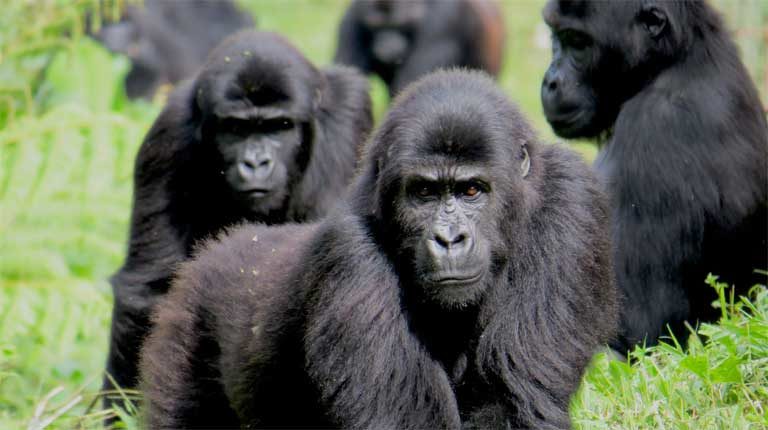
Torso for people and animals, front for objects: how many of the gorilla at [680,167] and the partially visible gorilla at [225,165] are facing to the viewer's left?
1

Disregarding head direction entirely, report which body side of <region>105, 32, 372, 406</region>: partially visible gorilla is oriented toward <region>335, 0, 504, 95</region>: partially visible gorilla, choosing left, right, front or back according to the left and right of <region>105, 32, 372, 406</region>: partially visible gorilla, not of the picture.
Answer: back

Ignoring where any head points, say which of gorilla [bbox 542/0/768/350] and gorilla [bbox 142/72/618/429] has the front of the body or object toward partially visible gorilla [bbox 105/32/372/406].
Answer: gorilla [bbox 542/0/768/350]

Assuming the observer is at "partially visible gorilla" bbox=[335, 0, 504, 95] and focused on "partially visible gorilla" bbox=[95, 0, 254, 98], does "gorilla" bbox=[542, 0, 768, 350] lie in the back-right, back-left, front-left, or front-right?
back-left

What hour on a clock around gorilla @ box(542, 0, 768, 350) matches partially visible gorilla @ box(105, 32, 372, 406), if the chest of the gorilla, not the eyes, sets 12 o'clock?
The partially visible gorilla is roughly at 12 o'clock from the gorilla.

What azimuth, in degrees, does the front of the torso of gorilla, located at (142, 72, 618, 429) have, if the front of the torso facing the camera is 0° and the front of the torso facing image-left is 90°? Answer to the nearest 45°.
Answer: approximately 315°

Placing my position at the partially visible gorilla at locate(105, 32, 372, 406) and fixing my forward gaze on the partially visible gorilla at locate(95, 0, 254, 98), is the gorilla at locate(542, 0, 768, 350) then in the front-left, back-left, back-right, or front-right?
back-right

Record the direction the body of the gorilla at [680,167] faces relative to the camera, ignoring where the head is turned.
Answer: to the viewer's left

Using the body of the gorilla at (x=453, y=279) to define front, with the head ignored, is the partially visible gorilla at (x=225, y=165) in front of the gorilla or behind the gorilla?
behind

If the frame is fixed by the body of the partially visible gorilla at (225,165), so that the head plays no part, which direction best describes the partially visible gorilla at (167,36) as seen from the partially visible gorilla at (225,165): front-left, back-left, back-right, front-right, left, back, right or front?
back

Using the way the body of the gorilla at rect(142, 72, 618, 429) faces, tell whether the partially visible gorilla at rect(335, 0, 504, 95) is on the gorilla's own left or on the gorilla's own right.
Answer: on the gorilla's own left
